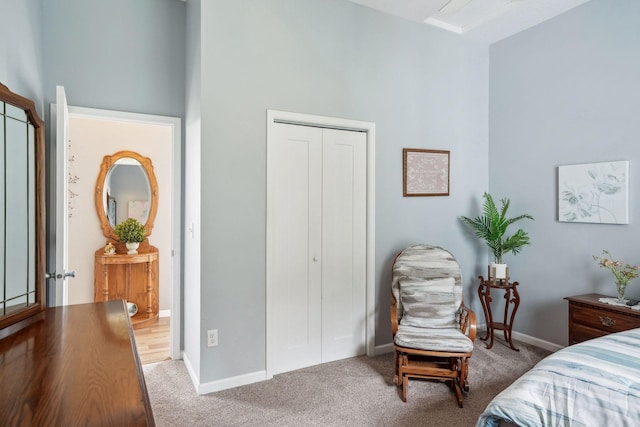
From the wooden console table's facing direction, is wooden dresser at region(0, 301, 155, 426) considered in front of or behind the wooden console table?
in front

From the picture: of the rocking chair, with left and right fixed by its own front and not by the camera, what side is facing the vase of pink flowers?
left

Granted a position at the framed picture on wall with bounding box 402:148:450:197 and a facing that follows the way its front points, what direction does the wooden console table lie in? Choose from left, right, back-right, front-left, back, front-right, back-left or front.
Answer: back-right

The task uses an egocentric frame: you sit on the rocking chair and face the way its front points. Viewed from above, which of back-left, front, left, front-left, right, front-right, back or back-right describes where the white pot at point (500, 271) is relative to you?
back-left

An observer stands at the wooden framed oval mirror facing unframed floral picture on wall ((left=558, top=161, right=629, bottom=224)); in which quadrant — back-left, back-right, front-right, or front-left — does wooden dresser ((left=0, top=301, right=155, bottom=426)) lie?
front-right

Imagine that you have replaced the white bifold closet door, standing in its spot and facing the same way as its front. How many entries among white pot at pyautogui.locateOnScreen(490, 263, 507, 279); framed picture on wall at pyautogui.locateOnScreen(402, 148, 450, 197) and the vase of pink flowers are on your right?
0

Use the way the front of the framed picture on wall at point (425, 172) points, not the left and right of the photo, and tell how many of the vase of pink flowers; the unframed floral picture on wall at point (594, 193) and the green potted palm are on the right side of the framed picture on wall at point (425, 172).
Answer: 0

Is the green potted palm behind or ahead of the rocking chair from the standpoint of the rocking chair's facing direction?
behind

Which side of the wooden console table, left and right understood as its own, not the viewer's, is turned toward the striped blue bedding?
front

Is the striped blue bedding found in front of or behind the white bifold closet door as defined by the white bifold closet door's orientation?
in front

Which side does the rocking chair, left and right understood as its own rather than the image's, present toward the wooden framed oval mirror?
right

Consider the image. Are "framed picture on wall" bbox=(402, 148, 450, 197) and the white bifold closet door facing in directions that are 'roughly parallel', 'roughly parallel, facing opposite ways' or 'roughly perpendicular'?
roughly parallel

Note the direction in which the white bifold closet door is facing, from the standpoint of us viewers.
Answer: facing the viewer and to the right of the viewer

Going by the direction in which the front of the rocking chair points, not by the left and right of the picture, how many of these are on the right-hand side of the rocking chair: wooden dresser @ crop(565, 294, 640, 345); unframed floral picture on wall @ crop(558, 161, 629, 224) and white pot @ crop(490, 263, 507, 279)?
0

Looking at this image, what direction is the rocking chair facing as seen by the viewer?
toward the camera

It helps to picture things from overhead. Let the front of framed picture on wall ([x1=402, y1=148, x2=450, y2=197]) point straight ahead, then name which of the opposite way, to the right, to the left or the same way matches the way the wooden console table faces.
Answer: the same way

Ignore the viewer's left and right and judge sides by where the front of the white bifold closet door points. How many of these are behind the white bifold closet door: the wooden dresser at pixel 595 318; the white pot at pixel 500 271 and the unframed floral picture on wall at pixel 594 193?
0
